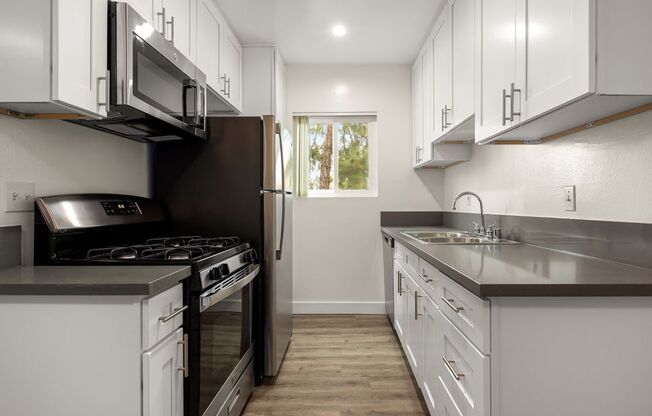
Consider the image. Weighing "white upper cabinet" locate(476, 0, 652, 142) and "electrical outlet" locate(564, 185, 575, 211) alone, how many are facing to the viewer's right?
0

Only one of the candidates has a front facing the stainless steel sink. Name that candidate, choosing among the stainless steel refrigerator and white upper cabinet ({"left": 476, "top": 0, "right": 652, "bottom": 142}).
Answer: the stainless steel refrigerator

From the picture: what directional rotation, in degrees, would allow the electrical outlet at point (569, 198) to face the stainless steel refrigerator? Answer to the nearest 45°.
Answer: approximately 45° to its right

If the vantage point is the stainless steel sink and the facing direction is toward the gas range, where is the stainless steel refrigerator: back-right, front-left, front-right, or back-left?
front-right

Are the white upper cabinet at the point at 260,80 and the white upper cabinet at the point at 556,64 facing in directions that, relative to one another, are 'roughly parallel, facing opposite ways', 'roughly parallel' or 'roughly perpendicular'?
roughly parallel, facing opposite ways

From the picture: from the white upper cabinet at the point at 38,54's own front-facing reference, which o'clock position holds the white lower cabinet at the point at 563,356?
The white lower cabinet is roughly at 12 o'clock from the white upper cabinet.

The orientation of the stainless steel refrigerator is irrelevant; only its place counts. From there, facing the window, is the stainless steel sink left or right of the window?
right

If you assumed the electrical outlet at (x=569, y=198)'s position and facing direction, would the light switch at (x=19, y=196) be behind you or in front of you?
in front

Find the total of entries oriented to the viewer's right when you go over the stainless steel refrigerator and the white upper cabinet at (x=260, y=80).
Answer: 2

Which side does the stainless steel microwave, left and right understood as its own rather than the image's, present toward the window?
left

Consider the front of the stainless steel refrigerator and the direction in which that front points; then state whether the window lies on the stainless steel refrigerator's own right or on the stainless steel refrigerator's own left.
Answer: on the stainless steel refrigerator's own left

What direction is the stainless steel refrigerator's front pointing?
to the viewer's right

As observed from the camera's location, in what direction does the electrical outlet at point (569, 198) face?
facing the viewer and to the left of the viewer

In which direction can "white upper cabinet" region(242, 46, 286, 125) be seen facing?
to the viewer's right

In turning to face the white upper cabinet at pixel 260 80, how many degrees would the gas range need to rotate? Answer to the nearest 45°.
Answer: approximately 90° to its left

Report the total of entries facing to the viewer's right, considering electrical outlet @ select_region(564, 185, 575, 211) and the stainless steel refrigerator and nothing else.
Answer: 1
